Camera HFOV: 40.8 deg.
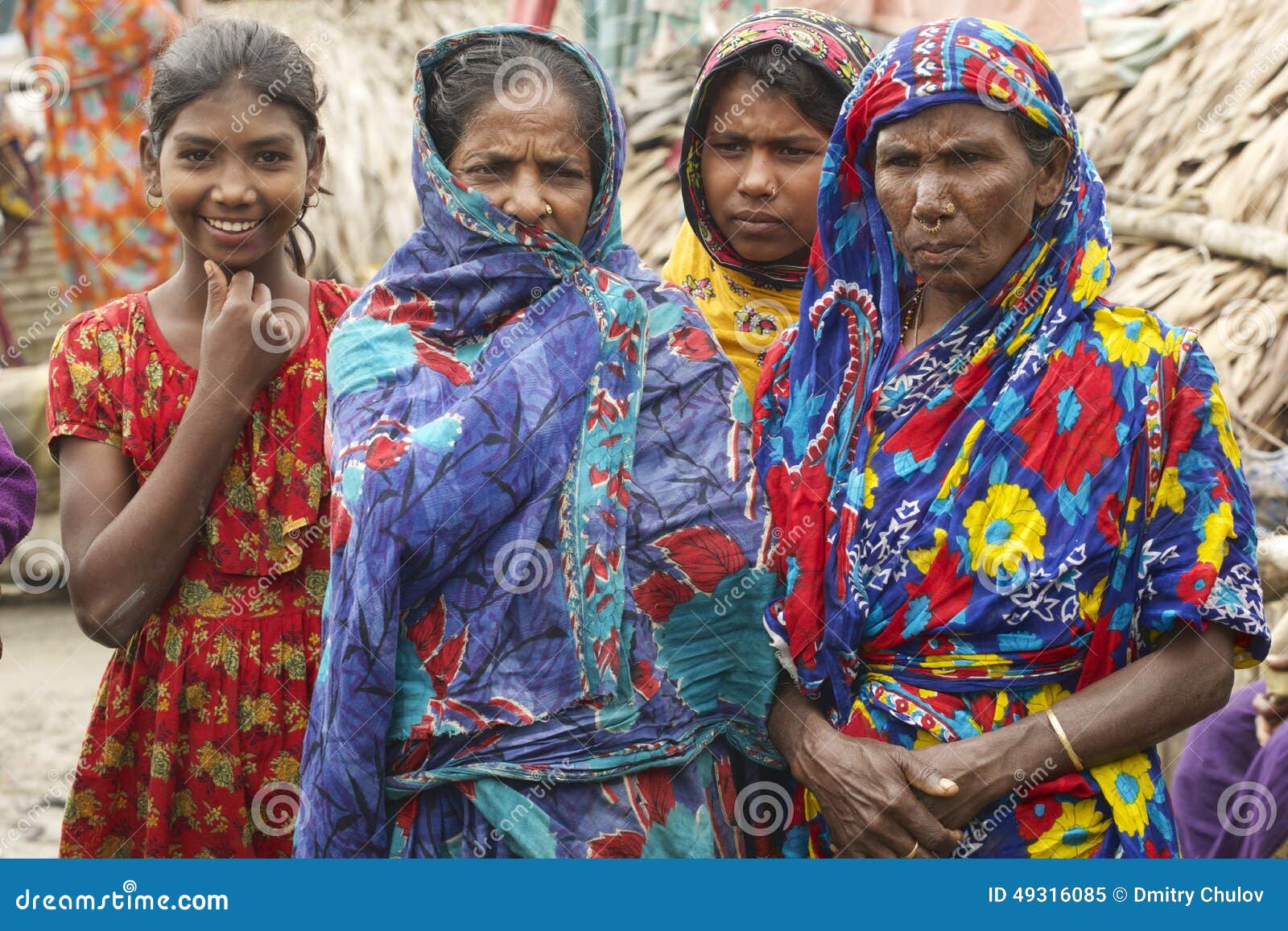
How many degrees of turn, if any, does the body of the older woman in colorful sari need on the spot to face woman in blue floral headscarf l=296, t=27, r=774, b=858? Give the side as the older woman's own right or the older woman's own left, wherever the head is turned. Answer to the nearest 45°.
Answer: approximately 45° to the older woman's own right

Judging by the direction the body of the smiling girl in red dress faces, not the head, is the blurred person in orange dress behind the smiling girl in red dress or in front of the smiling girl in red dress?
behind

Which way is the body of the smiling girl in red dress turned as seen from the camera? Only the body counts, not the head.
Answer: toward the camera

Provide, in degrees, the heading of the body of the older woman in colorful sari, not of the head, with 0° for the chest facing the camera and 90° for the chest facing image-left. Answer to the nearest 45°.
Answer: approximately 45°

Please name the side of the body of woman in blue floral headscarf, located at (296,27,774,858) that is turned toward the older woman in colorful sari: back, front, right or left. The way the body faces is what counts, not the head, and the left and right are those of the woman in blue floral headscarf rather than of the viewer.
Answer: left

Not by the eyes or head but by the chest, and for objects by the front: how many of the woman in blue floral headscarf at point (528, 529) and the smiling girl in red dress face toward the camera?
2

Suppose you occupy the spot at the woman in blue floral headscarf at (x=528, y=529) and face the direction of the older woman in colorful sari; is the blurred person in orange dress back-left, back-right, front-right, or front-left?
back-left

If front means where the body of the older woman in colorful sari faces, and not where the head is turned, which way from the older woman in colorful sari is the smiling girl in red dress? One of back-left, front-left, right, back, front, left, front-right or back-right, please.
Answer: front-right

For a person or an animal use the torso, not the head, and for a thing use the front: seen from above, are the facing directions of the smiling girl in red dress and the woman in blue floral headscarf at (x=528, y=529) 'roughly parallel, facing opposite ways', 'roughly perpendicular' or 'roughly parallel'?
roughly parallel

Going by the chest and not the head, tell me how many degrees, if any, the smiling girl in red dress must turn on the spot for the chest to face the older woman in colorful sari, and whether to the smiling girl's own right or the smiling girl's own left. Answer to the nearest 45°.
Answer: approximately 45° to the smiling girl's own left

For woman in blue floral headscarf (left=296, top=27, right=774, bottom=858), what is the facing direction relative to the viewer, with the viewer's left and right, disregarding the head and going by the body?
facing the viewer
